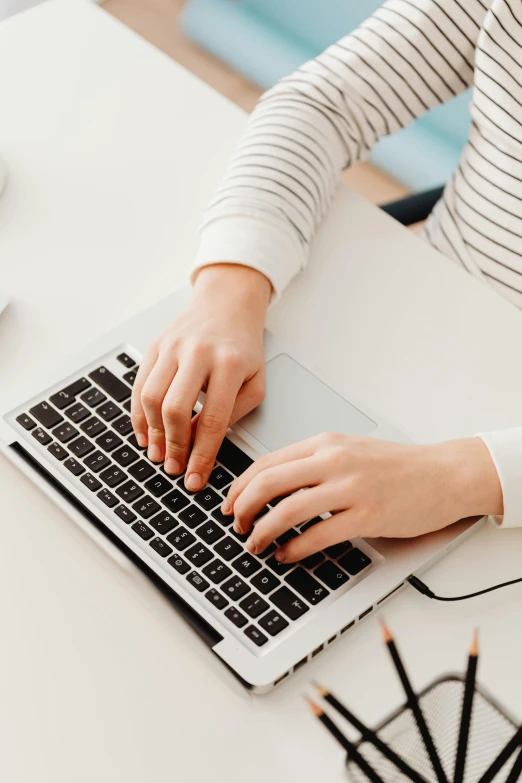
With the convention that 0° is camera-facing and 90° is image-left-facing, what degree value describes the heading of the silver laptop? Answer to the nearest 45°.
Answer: approximately 225°

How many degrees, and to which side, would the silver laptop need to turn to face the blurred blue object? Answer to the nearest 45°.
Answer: approximately 45° to its left
